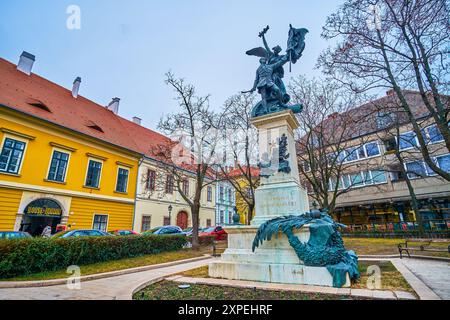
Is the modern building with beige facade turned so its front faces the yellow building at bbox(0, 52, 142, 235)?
yes

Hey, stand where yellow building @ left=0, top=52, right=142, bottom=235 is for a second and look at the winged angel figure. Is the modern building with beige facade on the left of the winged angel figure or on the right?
left

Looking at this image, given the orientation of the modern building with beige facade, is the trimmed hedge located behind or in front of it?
in front

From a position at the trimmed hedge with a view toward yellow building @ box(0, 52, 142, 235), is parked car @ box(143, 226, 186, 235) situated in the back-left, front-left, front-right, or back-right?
front-right

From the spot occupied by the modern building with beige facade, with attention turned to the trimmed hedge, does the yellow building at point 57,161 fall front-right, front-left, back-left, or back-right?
front-right

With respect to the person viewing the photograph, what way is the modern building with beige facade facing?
facing the viewer and to the left of the viewer

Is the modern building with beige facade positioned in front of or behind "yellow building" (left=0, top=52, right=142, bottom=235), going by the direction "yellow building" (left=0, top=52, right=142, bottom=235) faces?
in front

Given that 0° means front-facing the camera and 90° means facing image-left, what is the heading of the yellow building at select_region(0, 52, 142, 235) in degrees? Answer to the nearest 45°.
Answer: approximately 315°

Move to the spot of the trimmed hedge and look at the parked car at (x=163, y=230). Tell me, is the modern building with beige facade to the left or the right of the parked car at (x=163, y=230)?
right

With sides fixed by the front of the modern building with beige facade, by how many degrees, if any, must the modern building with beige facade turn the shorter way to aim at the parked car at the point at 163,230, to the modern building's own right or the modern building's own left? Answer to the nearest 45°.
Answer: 0° — it already faces it

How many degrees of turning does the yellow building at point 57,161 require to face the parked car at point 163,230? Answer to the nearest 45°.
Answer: approximately 45° to its left

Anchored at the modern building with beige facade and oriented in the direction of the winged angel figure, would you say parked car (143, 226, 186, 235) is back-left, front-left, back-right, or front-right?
front-right

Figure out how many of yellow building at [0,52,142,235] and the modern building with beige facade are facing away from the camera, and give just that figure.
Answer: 0

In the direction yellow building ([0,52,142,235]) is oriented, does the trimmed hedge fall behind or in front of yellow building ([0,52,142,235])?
in front

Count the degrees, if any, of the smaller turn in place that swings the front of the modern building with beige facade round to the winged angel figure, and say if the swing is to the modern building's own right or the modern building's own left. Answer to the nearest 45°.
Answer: approximately 45° to the modern building's own left
